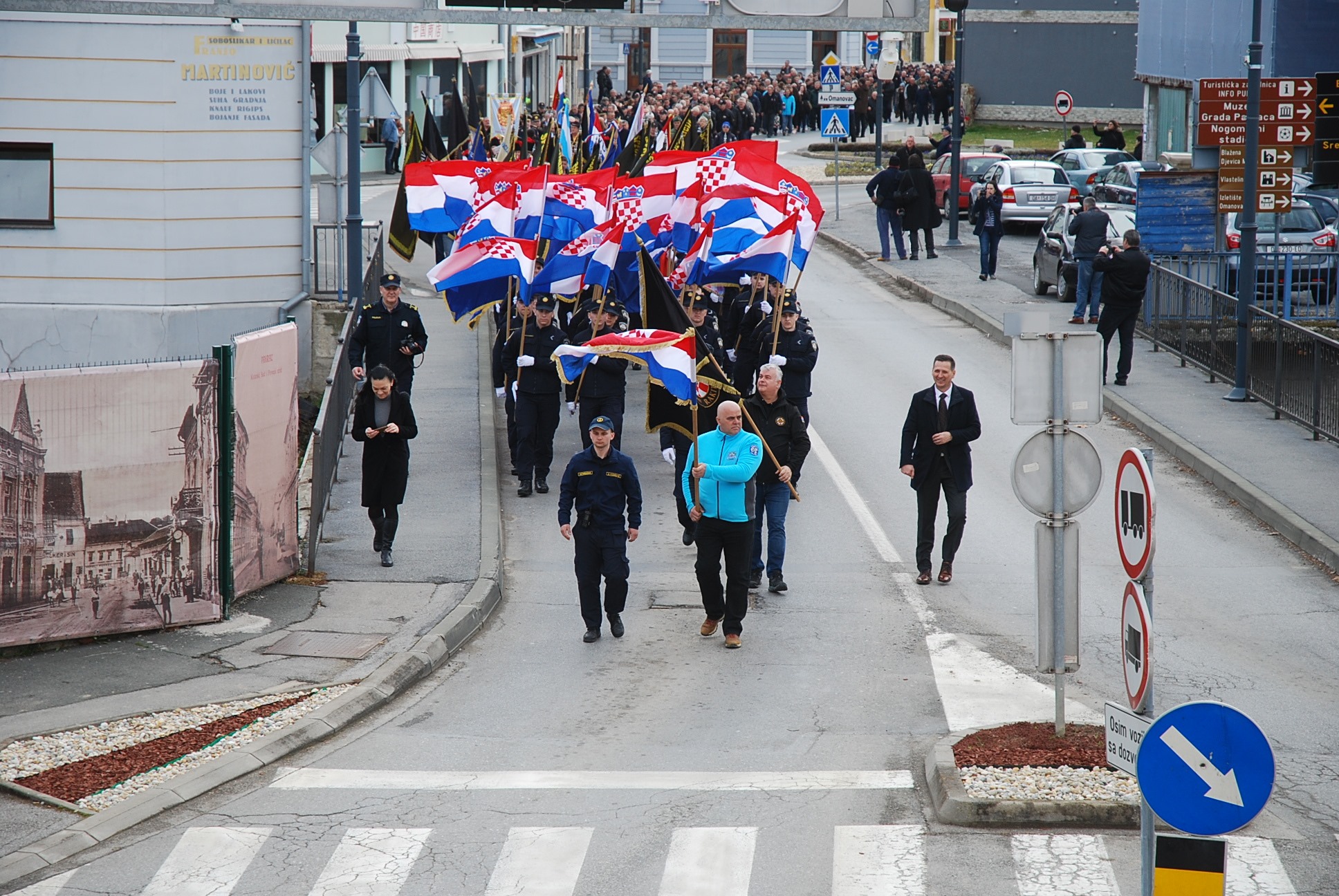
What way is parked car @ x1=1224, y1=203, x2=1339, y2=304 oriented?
away from the camera

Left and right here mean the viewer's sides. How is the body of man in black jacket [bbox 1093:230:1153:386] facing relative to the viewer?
facing away from the viewer and to the left of the viewer

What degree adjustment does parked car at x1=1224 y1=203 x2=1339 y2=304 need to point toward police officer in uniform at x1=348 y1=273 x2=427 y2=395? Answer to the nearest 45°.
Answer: approximately 135° to its left

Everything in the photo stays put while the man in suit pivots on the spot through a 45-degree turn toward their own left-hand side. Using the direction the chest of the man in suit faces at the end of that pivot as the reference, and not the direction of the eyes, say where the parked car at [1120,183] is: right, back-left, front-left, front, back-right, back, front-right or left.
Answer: back-left
